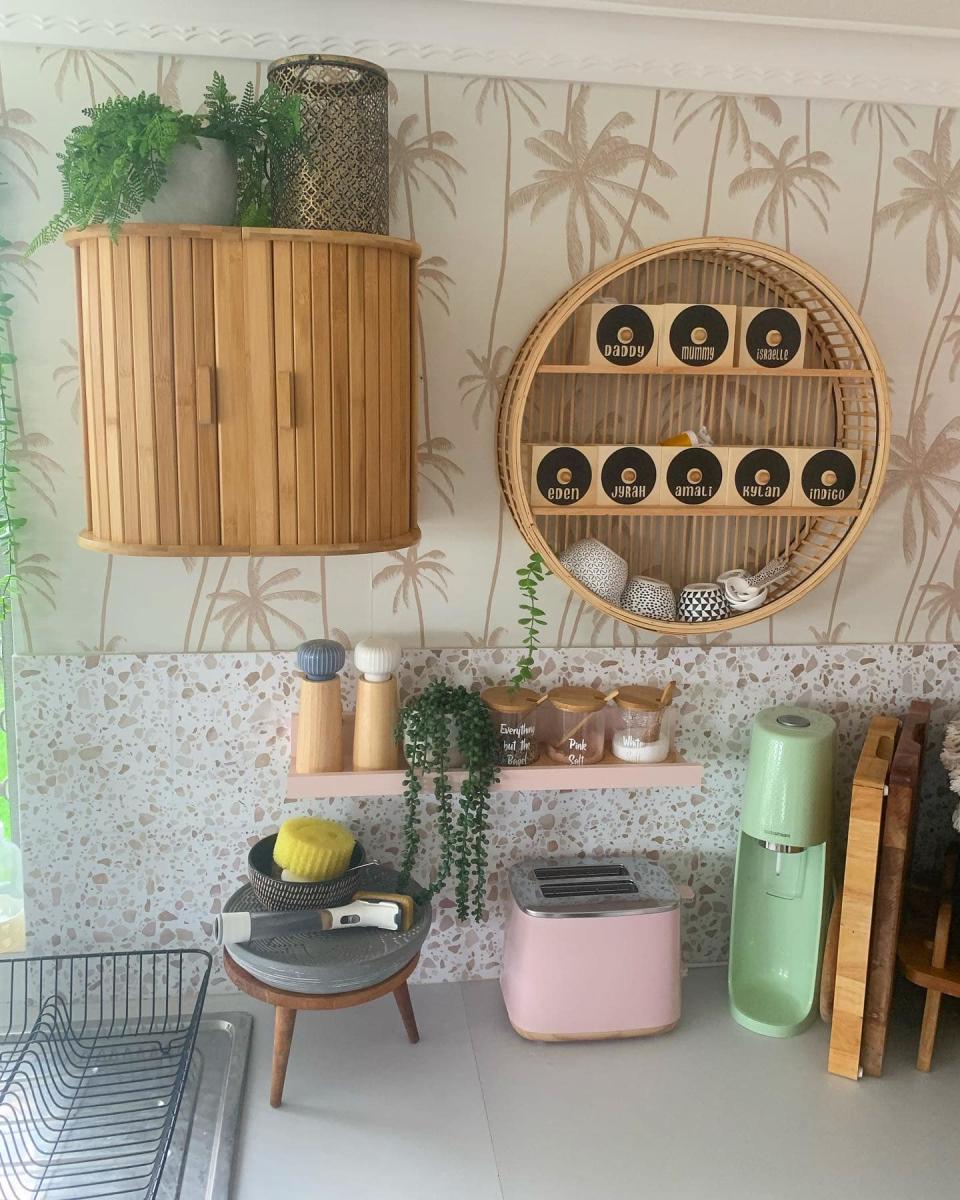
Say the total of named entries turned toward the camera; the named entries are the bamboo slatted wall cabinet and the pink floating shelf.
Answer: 2

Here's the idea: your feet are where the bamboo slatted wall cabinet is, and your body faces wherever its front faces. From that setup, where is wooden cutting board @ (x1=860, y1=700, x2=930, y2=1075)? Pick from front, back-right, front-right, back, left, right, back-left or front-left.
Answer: left

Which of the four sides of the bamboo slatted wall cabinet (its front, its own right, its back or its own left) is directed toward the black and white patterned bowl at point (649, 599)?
left

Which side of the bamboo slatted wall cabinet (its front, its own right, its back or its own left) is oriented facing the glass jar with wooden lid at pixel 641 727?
left

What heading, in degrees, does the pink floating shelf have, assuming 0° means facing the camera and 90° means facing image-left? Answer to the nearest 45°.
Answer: approximately 0°

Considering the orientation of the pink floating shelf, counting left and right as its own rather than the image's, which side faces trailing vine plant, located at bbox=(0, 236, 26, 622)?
right
